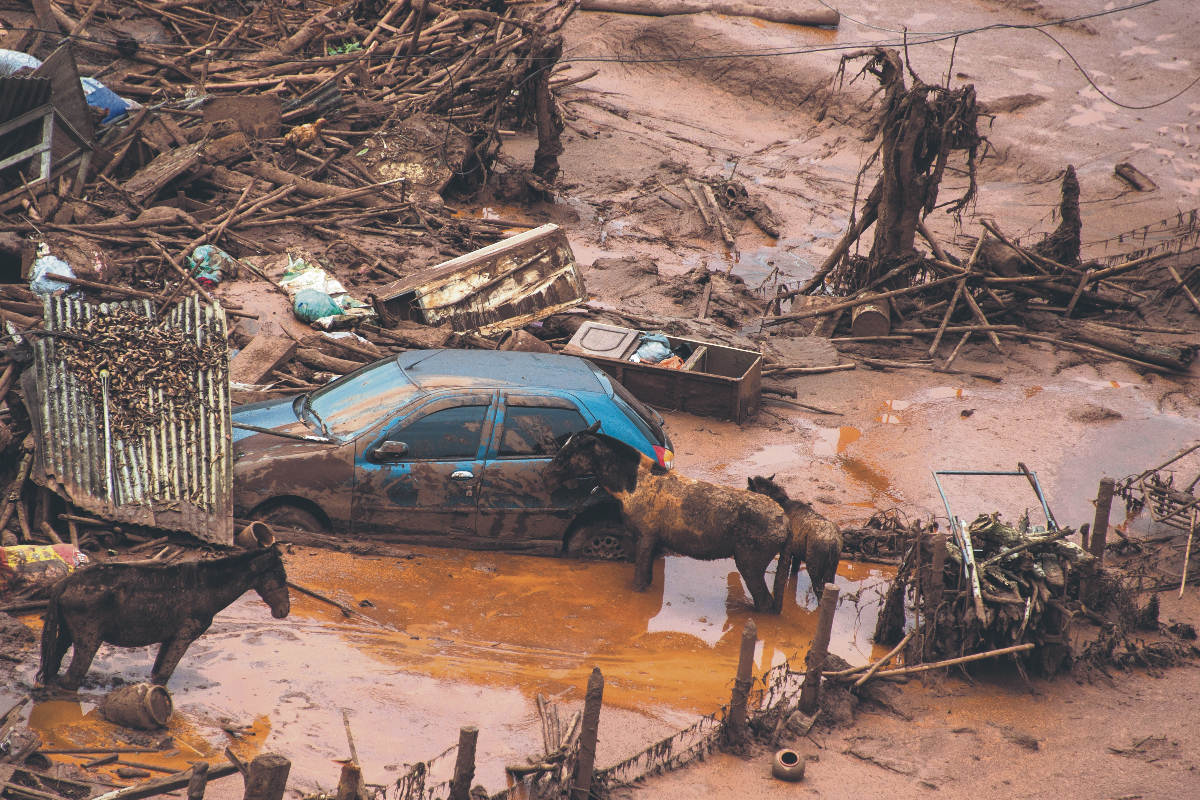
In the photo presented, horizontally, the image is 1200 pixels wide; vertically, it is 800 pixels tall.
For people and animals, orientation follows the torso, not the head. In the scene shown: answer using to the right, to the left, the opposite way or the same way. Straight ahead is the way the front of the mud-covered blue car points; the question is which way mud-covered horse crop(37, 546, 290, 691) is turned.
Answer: the opposite way

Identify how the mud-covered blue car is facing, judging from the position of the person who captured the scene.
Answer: facing to the left of the viewer

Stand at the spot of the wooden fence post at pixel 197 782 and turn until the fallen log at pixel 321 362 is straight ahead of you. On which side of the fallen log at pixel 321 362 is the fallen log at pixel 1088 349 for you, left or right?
right

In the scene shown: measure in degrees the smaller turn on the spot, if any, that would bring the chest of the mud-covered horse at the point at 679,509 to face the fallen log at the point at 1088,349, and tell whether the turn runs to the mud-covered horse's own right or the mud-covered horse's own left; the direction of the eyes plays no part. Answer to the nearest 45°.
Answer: approximately 135° to the mud-covered horse's own right

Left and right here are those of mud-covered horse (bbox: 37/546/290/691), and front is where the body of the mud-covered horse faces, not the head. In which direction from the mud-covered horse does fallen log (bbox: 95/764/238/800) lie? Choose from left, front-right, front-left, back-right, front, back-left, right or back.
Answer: right

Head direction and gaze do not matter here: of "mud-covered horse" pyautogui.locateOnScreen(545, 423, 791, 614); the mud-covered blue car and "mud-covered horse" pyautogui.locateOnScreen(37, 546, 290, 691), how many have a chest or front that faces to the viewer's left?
2

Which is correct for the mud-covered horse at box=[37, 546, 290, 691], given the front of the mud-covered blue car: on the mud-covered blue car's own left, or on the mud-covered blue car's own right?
on the mud-covered blue car's own left

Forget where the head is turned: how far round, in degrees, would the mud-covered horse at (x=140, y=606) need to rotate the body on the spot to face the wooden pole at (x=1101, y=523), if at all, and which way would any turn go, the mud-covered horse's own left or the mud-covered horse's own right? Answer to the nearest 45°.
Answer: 0° — it already faces it

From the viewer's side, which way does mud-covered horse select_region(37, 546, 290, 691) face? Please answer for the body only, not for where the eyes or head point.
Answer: to the viewer's right

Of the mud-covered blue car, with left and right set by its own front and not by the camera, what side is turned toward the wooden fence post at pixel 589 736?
left

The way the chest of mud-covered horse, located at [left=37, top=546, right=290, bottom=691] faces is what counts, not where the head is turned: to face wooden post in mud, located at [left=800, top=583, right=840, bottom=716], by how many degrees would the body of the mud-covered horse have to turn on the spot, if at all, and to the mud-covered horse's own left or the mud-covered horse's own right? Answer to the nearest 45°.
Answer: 0° — it already faces it

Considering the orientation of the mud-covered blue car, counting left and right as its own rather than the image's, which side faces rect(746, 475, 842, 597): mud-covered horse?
back

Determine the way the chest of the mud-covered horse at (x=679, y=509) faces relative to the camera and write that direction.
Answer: to the viewer's left
